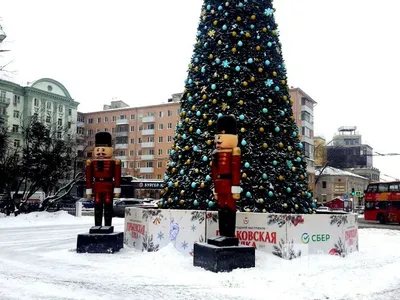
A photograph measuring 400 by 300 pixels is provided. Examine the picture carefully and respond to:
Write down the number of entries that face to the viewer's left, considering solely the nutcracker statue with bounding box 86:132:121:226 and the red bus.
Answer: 1

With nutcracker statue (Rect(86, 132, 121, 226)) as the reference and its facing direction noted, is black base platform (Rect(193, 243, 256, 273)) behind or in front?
in front

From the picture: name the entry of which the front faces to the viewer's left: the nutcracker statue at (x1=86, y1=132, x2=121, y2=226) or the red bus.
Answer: the red bus

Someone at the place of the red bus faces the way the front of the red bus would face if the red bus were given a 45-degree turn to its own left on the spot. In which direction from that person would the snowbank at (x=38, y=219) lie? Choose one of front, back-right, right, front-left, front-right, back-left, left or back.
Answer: front

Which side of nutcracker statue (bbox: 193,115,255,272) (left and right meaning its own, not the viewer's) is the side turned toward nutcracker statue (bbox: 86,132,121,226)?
right

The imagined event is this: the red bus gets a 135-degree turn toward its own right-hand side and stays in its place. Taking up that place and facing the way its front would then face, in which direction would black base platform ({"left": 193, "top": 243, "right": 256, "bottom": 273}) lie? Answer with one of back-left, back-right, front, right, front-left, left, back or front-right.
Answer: back-right

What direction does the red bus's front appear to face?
to the viewer's left

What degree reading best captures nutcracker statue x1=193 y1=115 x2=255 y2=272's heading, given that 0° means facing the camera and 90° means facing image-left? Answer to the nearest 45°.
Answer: approximately 45°

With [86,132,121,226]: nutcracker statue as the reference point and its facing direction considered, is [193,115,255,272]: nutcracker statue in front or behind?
in front

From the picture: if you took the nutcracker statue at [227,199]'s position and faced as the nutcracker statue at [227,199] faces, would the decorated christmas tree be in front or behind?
behind

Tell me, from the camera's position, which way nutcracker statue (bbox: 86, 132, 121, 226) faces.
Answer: facing the viewer
